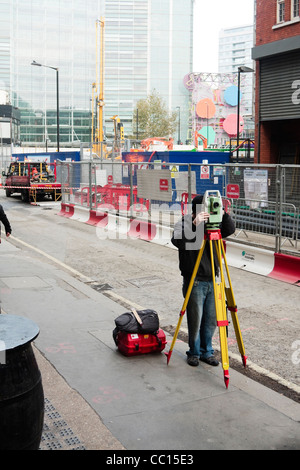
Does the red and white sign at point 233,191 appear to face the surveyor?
yes

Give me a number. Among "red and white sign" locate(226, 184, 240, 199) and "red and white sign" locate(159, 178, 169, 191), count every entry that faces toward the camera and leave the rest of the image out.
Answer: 2

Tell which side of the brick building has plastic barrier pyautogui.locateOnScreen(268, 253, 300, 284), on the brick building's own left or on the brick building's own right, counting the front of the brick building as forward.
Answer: on the brick building's own left

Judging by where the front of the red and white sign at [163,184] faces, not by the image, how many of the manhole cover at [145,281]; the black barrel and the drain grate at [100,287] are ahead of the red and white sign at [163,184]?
3
